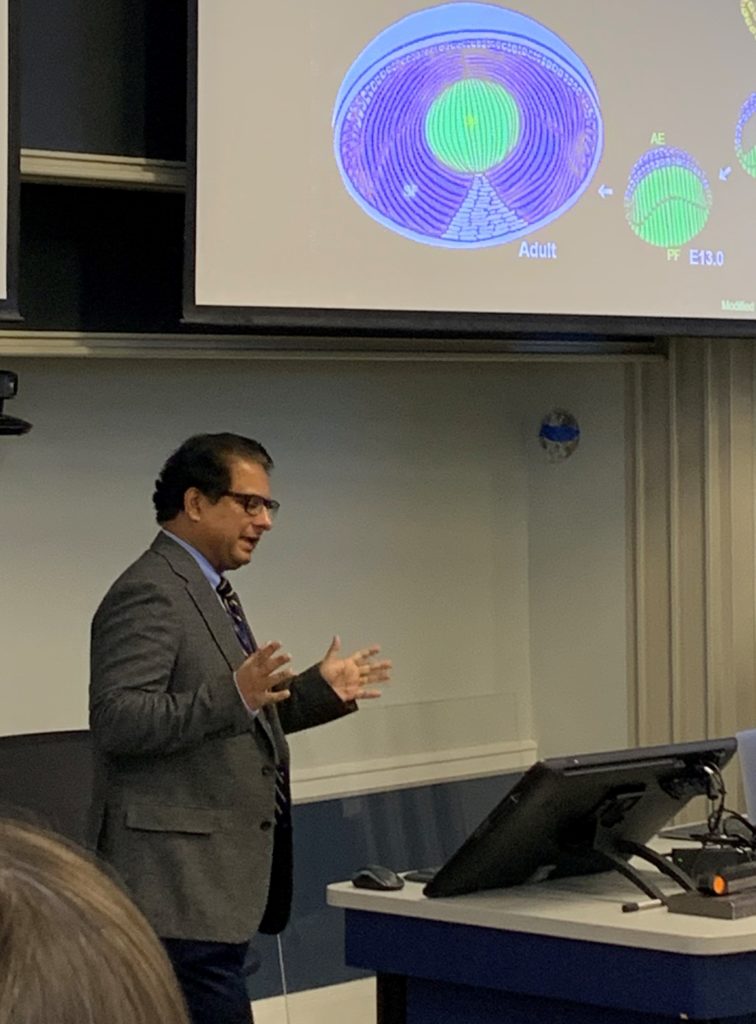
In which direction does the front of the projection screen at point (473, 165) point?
toward the camera

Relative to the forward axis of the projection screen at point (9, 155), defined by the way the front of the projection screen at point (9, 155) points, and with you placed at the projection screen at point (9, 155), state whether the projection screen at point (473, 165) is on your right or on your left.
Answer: on your left

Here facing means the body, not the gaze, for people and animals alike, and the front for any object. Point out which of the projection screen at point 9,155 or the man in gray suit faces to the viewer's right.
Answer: the man in gray suit

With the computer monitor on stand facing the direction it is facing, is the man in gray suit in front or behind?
in front

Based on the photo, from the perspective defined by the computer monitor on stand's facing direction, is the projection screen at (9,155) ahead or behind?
ahead

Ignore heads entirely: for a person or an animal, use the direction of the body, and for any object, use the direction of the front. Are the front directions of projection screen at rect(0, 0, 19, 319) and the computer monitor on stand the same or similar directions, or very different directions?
very different directions

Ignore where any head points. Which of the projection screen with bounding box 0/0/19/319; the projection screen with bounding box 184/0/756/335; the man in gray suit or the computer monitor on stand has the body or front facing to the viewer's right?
the man in gray suit

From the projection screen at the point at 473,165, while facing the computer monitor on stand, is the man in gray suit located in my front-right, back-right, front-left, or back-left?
front-right

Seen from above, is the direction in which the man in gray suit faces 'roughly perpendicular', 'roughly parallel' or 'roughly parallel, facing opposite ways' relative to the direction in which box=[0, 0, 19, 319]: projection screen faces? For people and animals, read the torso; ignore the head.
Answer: roughly perpendicular

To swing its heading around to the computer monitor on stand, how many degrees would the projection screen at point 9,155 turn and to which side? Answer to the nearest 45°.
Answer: approximately 45° to its left

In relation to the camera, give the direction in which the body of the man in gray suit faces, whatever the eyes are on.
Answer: to the viewer's right

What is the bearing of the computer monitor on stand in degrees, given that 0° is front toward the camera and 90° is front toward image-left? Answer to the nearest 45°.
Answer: approximately 135°
